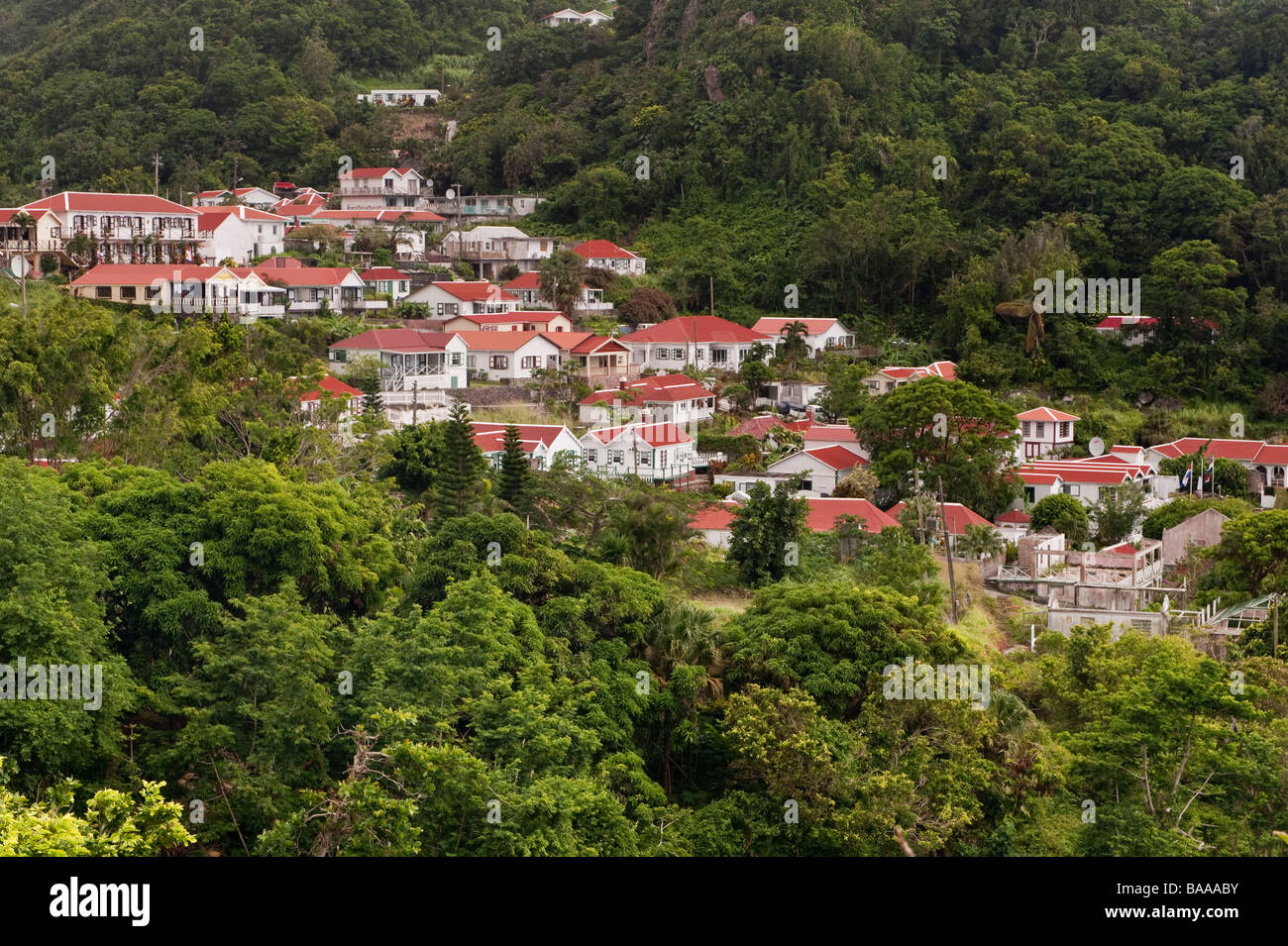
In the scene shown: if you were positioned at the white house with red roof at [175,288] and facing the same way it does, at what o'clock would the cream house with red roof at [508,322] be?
the cream house with red roof at [508,322] is roughly at 9 o'clock from the white house with red roof at [175,288].

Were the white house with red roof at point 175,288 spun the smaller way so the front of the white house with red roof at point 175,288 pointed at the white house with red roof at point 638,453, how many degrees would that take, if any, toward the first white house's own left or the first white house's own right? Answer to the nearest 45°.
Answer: approximately 45° to the first white house's own left

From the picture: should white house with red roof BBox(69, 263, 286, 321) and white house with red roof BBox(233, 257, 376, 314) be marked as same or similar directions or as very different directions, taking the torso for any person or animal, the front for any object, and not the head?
same or similar directions

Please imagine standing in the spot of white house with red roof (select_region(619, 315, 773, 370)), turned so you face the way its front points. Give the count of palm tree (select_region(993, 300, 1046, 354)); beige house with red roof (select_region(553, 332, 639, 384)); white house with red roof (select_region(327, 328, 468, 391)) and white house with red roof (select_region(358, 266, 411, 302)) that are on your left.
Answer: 1

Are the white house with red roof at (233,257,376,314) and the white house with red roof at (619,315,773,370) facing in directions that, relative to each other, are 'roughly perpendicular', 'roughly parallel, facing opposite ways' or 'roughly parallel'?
roughly parallel

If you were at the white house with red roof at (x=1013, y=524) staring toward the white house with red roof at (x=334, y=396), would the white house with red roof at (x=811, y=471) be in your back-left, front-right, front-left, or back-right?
front-right

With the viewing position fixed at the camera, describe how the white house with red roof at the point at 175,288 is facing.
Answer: facing the viewer

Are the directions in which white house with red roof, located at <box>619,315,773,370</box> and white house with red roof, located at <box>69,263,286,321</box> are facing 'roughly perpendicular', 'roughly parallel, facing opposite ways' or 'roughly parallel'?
roughly parallel

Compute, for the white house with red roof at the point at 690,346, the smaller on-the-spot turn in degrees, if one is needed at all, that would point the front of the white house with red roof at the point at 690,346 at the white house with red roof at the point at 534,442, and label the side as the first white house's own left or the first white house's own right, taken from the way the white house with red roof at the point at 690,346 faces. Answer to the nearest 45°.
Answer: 0° — it already faces it

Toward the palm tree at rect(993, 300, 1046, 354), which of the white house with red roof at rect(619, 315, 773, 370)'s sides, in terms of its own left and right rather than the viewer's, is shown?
left

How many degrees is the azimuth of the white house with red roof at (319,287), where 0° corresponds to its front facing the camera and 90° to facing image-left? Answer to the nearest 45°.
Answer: approximately 0°

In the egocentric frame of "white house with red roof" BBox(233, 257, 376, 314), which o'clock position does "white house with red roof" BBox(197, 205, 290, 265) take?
"white house with red roof" BBox(197, 205, 290, 265) is roughly at 5 o'clock from "white house with red roof" BBox(233, 257, 376, 314).

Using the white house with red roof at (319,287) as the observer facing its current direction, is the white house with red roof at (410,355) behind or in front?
in front

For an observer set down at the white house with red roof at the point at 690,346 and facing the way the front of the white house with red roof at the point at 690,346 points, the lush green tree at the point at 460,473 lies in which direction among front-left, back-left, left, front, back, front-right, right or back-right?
front

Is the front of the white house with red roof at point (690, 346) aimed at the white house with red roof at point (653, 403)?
yes

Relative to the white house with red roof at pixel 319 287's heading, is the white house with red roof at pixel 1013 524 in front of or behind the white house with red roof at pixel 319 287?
in front
